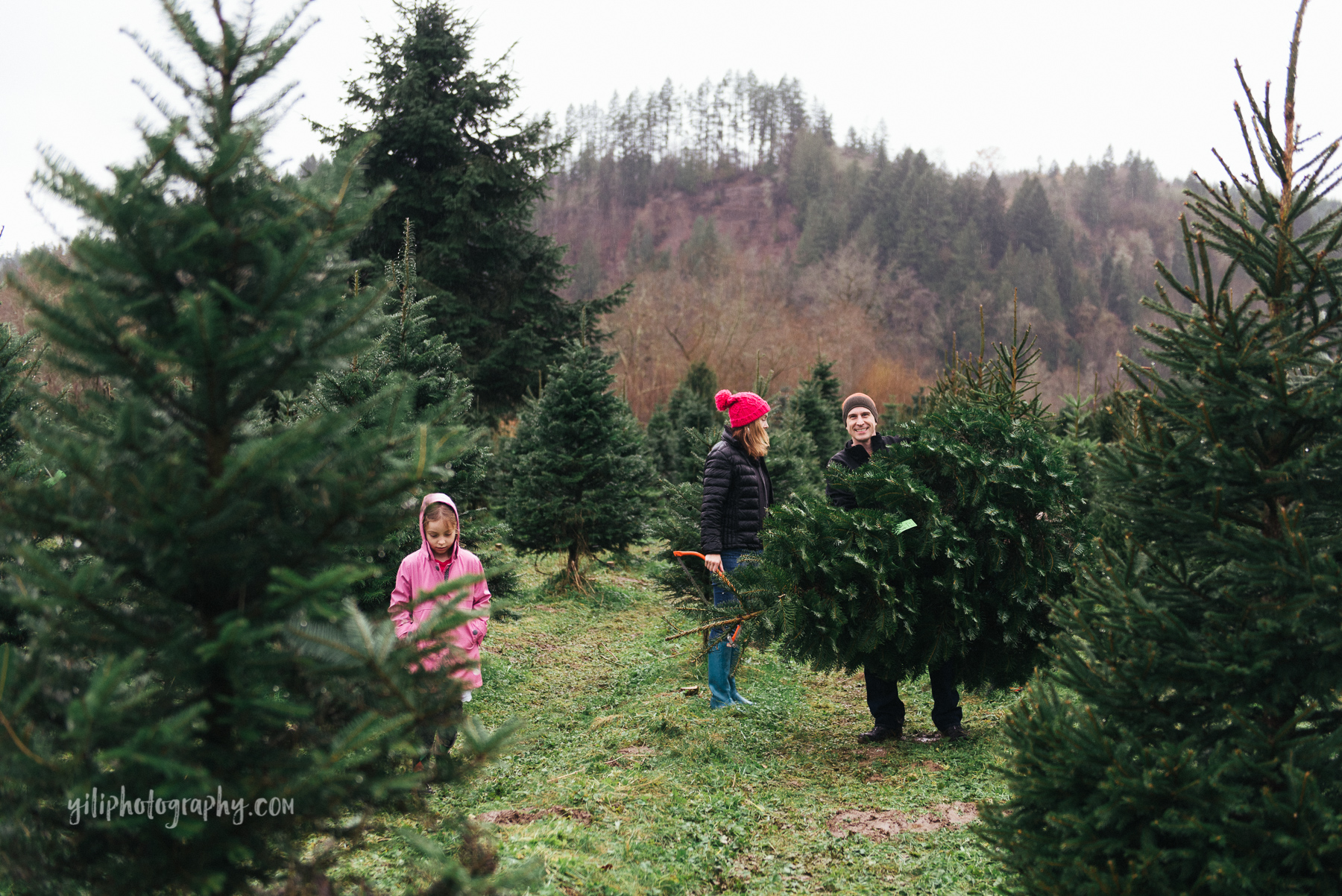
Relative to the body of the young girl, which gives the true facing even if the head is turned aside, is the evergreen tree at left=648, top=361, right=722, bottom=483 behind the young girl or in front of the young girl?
behind

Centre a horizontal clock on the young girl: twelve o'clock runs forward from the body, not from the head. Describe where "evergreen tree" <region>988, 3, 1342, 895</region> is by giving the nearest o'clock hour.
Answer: The evergreen tree is roughly at 11 o'clock from the young girl.

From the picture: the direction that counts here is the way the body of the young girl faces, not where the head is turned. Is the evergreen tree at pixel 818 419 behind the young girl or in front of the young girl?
behind

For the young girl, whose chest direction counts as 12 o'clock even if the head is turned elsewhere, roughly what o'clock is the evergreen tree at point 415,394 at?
The evergreen tree is roughly at 6 o'clock from the young girl.

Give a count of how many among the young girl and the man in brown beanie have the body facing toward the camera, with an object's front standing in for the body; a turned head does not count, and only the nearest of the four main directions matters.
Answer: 2

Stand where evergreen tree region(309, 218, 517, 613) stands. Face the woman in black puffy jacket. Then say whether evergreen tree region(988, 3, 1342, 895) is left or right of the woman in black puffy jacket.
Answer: right

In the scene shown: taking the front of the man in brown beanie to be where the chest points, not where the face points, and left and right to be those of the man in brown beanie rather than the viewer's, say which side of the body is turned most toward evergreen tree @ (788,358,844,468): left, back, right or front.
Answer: back
